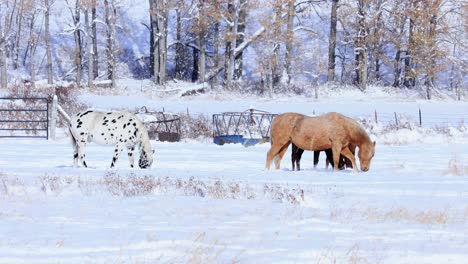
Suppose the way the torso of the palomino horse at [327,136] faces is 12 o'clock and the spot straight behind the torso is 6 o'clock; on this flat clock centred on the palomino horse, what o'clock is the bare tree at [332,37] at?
The bare tree is roughly at 9 o'clock from the palomino horse.

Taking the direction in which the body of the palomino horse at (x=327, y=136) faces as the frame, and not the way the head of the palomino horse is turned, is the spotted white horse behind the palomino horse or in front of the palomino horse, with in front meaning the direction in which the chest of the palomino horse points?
behind

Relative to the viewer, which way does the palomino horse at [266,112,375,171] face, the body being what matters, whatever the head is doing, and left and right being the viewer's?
facing to the right of the viewer

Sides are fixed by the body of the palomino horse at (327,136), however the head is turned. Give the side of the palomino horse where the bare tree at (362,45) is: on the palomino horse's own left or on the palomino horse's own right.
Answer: on the palomino horse's own left

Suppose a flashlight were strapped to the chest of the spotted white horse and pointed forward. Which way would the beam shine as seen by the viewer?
to the viewer's right

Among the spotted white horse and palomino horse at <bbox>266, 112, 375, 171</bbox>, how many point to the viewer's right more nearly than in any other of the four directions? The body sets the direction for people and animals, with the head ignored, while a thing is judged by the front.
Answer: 2

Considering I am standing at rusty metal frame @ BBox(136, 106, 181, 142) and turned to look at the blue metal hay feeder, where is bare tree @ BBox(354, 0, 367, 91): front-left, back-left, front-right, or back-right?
front-left

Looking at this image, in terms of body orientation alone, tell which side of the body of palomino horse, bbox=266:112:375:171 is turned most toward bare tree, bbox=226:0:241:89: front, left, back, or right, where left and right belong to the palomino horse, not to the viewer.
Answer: left

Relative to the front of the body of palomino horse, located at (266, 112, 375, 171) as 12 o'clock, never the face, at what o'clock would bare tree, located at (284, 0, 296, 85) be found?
The bare tree is roughly at 9 o'clock from the palomino horse.

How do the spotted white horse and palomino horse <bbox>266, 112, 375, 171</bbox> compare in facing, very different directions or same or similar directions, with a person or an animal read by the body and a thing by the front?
same or similar directions

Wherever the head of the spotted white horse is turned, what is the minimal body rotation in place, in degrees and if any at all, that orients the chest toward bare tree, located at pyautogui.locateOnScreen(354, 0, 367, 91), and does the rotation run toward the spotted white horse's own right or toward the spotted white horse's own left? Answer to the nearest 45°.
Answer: approximately 45° to the spotted white horse's own left
